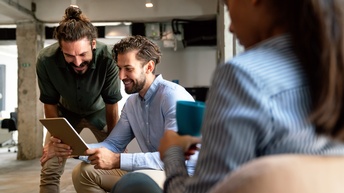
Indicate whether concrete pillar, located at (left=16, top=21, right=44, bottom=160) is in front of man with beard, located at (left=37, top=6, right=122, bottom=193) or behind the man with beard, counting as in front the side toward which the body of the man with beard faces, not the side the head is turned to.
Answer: behind

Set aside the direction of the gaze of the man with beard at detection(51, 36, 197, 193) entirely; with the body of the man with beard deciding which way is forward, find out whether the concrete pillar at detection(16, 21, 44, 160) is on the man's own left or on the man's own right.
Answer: on the man's own right

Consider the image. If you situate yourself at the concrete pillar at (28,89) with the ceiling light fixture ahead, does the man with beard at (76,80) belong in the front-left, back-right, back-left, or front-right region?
front-right

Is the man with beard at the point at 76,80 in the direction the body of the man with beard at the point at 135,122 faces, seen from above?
no

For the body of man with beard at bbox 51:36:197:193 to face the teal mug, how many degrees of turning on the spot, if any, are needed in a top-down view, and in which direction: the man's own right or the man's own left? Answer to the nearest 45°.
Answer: approximately 45° to the man's own left

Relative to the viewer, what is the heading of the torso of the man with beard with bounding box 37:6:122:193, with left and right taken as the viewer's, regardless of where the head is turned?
facing the viewer

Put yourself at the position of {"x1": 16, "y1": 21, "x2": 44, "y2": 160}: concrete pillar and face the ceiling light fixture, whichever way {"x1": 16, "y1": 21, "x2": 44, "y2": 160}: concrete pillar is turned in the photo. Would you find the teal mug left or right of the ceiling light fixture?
right

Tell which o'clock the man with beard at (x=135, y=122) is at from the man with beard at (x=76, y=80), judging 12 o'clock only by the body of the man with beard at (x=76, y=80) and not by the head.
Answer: the man with beard at (x=135, y=122) is roughly at 11 o'clock from the man with beard at (x=76, y=80).

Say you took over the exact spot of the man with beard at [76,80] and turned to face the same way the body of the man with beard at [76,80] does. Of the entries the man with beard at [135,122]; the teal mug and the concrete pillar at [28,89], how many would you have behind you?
1

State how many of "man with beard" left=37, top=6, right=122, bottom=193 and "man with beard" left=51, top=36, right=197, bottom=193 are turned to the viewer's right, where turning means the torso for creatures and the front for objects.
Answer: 0

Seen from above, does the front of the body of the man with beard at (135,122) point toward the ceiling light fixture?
no

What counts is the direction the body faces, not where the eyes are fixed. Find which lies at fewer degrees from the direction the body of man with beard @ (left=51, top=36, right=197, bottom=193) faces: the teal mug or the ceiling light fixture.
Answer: the teal mug

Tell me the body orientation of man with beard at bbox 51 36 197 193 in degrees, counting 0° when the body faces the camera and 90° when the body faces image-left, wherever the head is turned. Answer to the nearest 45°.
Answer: approximately 45°

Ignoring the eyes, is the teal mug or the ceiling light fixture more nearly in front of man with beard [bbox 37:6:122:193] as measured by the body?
the teal mug

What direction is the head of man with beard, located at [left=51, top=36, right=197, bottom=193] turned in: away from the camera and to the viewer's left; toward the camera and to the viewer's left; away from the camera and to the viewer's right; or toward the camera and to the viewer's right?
toward the camera and to the viewer's left
